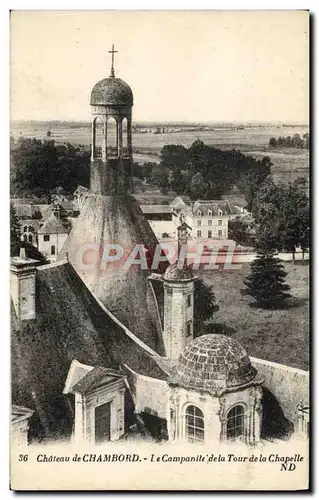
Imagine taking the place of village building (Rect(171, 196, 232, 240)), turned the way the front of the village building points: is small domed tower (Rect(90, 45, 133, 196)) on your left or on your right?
on your right

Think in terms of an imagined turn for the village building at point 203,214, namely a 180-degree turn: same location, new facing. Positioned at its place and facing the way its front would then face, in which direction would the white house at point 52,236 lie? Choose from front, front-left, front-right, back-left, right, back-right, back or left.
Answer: left

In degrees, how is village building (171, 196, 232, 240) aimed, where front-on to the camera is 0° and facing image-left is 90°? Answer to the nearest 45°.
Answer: approximately 0°
